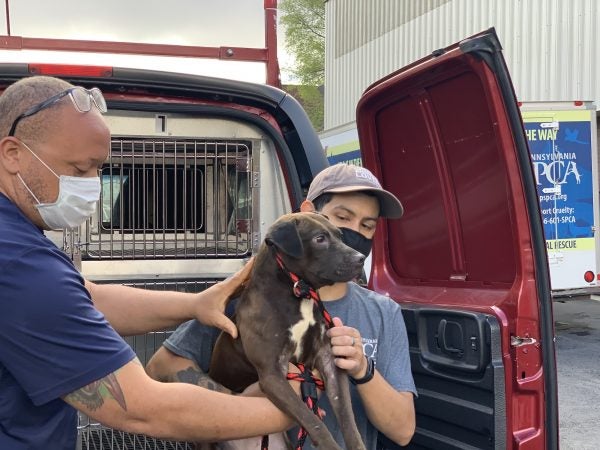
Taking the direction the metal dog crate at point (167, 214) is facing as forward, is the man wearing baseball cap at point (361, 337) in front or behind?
in front

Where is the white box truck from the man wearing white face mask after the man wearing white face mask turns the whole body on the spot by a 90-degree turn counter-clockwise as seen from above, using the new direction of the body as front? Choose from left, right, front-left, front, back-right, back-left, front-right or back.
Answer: front-right

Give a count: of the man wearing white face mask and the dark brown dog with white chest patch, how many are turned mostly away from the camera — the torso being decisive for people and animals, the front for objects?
0

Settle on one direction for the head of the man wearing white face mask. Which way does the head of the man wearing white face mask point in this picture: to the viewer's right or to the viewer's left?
to the viewer's right

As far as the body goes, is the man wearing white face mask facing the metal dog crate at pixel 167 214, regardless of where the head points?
no

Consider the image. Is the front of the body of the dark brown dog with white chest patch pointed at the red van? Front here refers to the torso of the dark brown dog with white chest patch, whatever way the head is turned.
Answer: no

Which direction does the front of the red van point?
away from the camera

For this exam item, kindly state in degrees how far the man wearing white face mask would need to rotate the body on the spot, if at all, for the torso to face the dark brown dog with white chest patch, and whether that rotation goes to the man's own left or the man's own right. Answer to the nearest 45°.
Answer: approximately 45° to the man's own left

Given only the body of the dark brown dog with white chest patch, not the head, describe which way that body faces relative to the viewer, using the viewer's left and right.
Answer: facing the viewer and to the right of the viewer

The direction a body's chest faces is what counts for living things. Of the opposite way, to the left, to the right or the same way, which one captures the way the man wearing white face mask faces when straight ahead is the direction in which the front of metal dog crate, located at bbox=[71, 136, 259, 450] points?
to the left

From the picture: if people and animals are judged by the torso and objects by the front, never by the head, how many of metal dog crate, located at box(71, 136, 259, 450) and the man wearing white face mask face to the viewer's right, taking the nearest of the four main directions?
1

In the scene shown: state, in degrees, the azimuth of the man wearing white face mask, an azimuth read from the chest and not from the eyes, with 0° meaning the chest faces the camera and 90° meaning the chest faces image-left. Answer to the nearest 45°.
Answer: approximately 270°

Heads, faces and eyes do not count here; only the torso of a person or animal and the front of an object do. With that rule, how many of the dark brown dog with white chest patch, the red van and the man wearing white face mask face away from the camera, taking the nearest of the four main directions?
1

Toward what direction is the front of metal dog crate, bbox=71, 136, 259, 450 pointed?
toward the camera

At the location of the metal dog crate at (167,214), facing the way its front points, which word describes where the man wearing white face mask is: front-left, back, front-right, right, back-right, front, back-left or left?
front

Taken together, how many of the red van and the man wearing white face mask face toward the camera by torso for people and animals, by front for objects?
0

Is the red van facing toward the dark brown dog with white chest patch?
no

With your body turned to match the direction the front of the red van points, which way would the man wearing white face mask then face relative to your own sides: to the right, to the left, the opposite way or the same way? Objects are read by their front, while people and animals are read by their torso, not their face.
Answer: to the right
